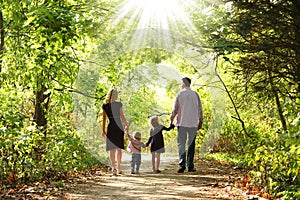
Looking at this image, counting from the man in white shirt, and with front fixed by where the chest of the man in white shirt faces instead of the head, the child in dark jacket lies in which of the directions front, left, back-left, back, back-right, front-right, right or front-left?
front-left

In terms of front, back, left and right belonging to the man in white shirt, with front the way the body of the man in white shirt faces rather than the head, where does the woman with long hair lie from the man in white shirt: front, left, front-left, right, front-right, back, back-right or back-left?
left

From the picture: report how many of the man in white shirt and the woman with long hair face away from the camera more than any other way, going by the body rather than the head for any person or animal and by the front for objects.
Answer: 2

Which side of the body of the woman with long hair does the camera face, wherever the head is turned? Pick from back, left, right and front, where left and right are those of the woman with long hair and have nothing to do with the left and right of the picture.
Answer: back

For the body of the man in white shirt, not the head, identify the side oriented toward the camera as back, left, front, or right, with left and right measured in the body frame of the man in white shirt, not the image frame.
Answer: back

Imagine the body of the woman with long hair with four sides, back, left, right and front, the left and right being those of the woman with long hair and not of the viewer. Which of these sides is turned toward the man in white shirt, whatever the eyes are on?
right

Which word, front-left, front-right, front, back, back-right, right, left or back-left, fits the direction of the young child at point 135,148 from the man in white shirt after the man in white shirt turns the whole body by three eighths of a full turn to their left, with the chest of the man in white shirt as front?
right
